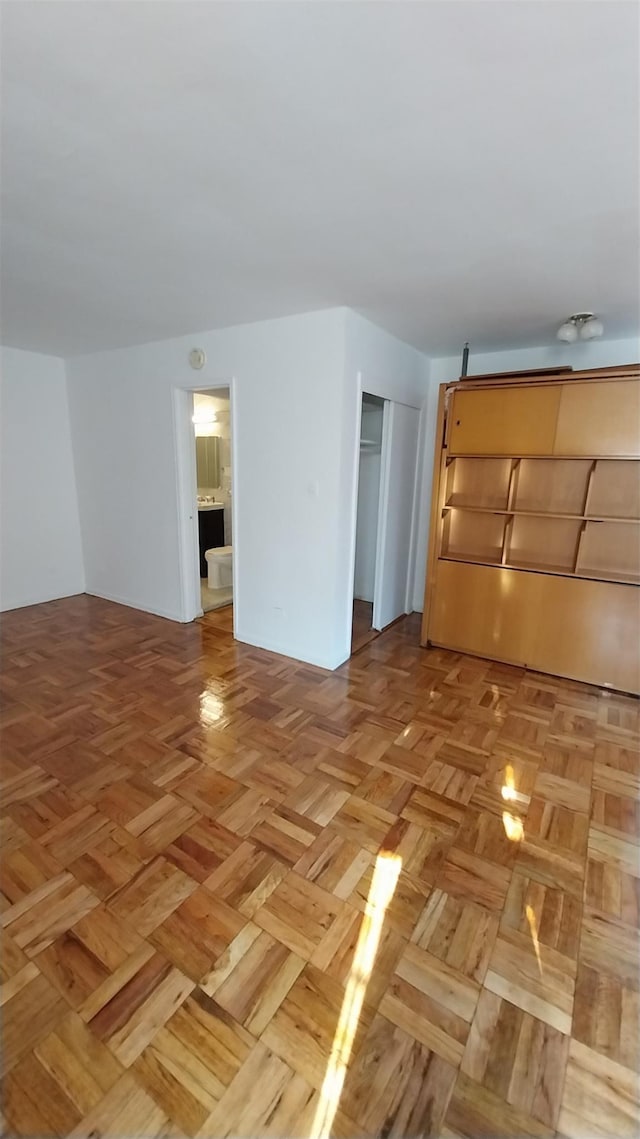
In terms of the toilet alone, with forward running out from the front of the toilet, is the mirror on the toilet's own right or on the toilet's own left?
on the toilet's own right

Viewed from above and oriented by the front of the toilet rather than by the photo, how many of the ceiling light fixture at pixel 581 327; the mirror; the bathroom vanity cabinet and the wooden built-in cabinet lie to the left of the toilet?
2

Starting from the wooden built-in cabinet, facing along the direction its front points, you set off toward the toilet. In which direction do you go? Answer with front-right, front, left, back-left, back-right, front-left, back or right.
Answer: front-right

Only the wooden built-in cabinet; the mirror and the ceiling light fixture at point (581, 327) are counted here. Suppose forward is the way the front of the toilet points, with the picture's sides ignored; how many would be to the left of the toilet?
2

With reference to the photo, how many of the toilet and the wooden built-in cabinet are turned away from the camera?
0

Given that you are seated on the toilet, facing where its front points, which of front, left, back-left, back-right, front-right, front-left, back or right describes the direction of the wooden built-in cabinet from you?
left

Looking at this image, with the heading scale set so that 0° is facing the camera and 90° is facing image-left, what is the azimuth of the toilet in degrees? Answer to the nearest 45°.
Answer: approximately 45°

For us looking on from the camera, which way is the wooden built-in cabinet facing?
facing the viewer and to the left of the viewer

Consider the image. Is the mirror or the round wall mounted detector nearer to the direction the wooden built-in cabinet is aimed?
the round wall mounted detector

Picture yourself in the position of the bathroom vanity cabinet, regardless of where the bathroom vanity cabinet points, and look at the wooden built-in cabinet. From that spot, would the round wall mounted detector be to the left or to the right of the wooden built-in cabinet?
right

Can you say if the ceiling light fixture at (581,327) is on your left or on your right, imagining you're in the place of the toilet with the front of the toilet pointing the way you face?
on your left
